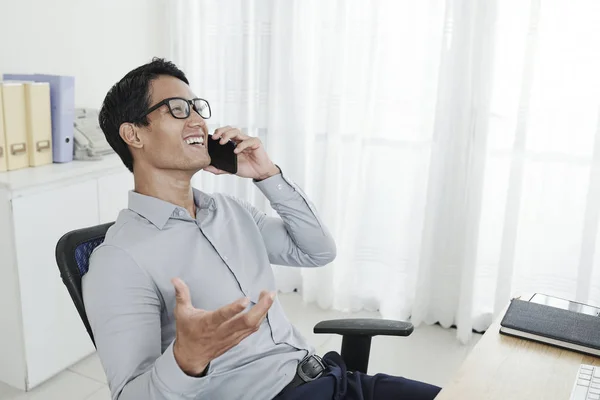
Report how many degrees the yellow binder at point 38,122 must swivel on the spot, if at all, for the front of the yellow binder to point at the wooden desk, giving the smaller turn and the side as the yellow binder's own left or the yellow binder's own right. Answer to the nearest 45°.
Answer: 0° — it already faces it

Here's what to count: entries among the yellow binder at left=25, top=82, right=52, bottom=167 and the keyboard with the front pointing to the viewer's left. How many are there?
1

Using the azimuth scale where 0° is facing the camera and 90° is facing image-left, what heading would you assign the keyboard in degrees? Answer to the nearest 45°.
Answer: approximately 90°

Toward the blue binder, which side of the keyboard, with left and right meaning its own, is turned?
front

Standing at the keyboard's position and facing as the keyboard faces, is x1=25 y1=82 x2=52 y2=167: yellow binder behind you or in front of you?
in front

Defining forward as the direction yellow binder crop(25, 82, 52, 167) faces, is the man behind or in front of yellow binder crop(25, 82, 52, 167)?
in front

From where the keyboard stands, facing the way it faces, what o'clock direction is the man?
The man is roughly at 12 o'clock from the keyboard.

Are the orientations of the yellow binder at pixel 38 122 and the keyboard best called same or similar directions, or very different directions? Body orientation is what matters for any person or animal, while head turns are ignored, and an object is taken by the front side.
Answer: very different directions

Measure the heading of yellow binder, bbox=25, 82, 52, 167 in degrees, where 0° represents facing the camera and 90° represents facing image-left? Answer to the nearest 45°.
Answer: approximately 315°
